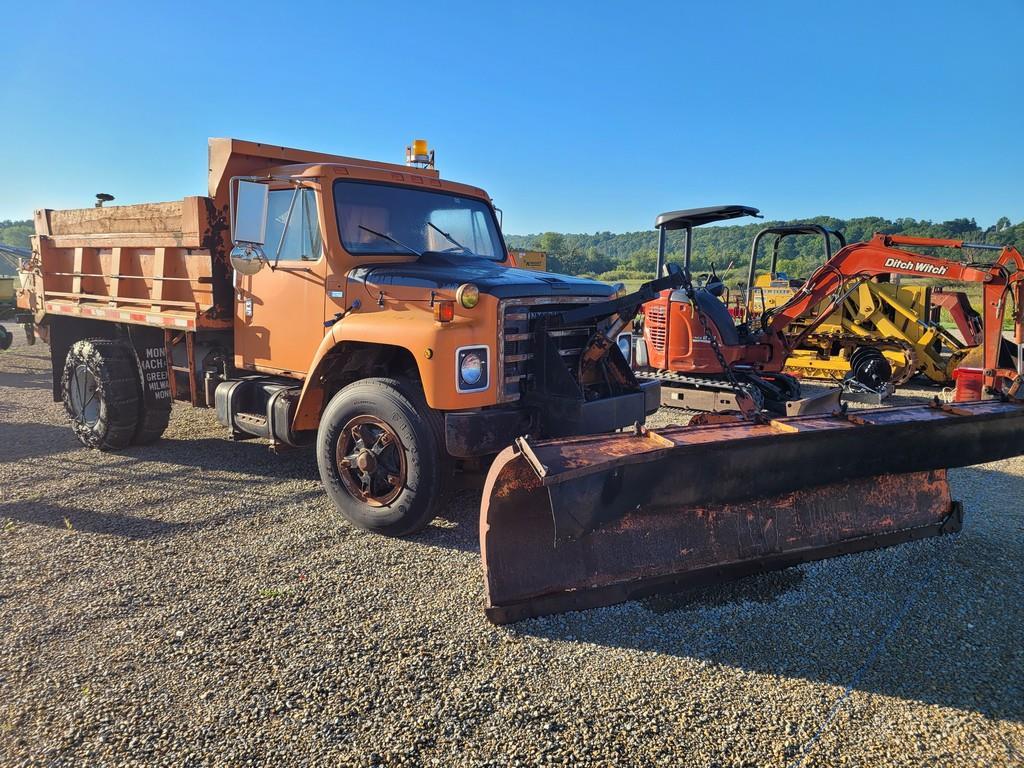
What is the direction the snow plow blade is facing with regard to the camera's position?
facing the viewer and to the right of the viewer

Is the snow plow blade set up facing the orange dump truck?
no

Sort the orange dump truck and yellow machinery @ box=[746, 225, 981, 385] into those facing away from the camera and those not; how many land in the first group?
0

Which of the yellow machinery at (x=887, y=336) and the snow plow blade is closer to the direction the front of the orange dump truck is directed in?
the snow plow blade

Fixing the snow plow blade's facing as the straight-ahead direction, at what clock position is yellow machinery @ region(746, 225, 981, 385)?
The yellow machinery is roughly at 8 o'clock from the snow plow blade.
